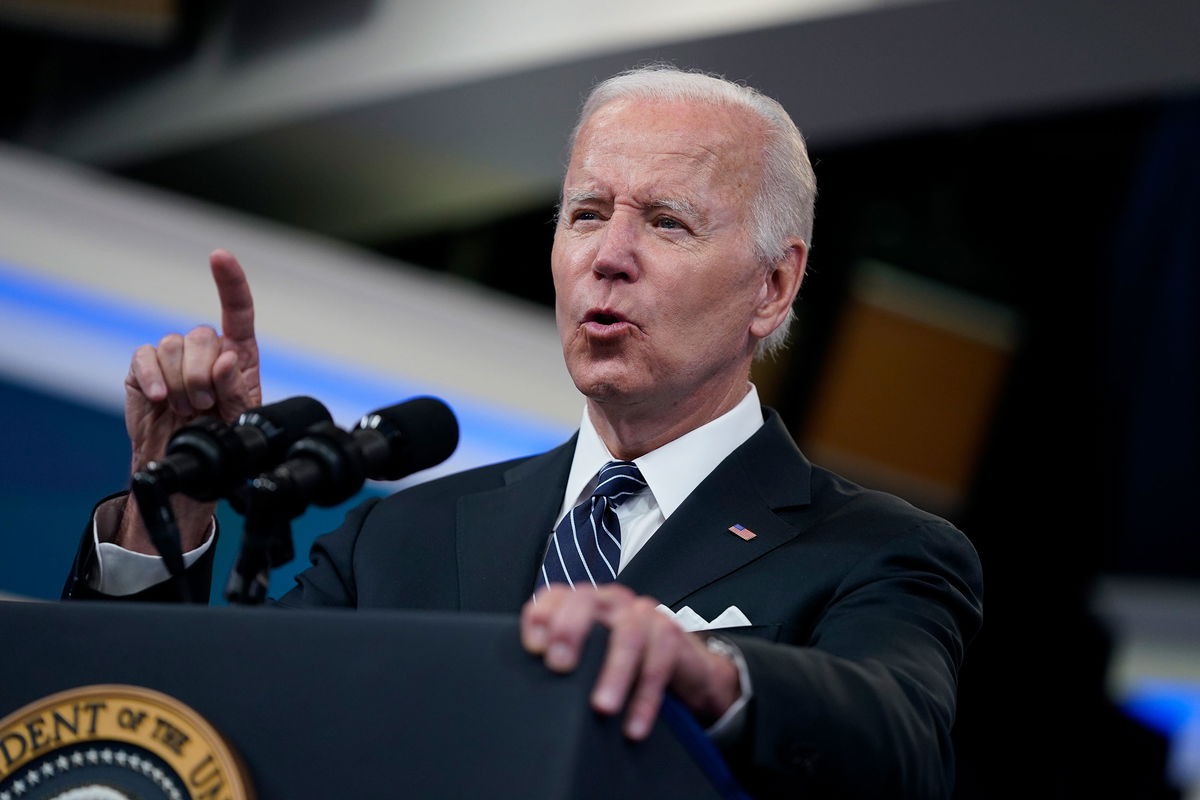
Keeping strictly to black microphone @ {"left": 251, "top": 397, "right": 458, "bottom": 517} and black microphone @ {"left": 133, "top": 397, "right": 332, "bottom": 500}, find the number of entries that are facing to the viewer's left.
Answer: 0

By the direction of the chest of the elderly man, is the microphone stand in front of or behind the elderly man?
in front

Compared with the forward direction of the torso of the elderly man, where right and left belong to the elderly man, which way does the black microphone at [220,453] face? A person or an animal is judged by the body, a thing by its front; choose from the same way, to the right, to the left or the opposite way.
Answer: the opposite way

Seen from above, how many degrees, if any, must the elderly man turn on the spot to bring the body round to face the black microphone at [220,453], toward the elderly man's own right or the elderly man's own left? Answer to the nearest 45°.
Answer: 0° — they already face it

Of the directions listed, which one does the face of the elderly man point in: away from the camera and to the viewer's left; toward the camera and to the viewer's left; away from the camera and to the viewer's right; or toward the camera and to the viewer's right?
toward the camera and to the viewer's left

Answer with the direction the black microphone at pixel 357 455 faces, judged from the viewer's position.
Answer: facing away from the viewer and to the right of the viewer

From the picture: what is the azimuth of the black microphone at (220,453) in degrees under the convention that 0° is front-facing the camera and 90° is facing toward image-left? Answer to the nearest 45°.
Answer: approximately 225°

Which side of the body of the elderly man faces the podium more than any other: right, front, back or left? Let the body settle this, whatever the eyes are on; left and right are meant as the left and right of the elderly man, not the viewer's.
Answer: front
